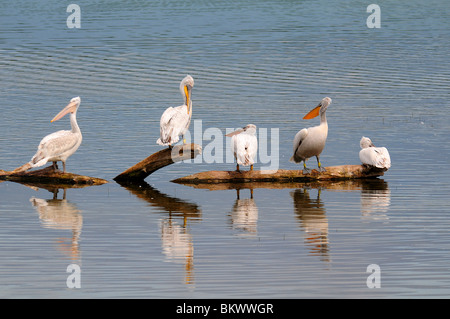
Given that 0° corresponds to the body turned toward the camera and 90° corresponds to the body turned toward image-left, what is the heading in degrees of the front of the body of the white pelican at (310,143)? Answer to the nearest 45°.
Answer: approximately 315°

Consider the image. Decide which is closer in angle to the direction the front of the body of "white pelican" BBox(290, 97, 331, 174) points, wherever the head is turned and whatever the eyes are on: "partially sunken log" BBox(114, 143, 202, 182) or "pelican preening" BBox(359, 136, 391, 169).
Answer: the pelican preening

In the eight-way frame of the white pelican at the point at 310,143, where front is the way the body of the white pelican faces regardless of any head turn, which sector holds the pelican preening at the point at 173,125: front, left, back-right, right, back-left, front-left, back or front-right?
back-right

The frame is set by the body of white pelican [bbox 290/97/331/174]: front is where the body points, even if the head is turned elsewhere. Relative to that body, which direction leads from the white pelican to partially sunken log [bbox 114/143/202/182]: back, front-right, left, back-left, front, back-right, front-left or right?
back-right
